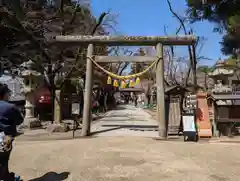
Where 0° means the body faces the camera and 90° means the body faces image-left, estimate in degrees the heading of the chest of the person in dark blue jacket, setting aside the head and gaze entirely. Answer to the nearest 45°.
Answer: approximately 225°

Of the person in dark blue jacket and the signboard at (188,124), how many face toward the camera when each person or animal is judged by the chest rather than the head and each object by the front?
1

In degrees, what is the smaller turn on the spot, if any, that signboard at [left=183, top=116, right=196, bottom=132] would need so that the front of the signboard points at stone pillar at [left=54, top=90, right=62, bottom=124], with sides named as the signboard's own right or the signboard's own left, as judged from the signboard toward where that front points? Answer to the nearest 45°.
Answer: approximately 90° to the signboard's own right

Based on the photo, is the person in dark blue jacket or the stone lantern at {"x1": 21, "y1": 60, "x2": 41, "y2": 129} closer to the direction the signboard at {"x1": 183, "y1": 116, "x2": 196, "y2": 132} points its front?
the person in dark blue jacket

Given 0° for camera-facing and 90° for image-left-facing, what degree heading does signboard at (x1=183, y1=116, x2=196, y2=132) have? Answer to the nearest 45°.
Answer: approximately 0°

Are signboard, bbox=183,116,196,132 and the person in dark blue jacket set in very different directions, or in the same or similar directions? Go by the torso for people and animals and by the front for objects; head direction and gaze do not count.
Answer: very different directions

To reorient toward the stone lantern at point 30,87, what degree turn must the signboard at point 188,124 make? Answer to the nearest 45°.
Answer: approximately 90° to its right

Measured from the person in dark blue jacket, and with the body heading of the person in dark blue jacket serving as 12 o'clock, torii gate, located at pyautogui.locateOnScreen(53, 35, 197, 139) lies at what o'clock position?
The torii gate is roughly at 12 o'clock from the person in dark blue jacket.

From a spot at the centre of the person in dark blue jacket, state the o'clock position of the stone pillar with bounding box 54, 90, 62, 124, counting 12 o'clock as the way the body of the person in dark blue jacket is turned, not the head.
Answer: The stone pillar is roughly at 11 o'clock from the person in dark blue jacket.

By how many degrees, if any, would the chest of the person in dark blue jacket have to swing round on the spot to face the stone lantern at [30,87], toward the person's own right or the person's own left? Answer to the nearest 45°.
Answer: approximately 45° to the person's own left

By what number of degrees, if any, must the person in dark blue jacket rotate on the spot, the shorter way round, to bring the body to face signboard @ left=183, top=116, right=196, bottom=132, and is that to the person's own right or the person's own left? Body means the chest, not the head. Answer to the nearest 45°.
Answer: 0° — they already face it
